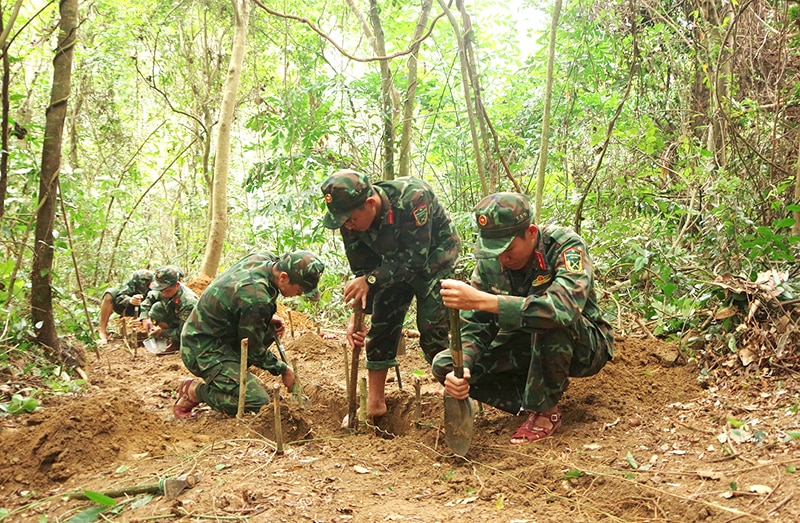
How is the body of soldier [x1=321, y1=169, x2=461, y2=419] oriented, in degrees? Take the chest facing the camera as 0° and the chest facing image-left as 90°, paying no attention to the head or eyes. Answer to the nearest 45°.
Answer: approximately 45°

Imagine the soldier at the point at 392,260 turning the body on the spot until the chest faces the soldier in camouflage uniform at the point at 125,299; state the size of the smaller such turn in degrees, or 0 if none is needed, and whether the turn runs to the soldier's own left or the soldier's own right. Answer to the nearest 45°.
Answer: approximately 90° to the soldier's own right

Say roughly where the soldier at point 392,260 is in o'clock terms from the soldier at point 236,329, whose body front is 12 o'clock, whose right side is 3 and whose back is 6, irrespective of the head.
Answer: the soldier at point 392,260 is roughly at 1 o'clock from the soldier at point 236,329.

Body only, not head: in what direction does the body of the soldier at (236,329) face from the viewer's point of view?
to the viewer's right

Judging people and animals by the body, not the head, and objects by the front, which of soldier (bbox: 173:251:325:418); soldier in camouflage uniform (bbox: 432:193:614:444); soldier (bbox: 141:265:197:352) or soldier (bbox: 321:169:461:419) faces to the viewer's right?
soldier (bbox: 173:251:325:418)

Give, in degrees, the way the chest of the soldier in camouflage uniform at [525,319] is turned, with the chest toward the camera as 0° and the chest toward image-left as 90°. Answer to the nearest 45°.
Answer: approximately 45°

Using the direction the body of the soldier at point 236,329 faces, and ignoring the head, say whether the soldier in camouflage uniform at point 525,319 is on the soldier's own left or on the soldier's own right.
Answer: on the soldier's own right
